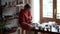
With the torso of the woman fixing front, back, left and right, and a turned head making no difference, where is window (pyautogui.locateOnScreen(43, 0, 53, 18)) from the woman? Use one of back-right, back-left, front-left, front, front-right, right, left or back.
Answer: front-left

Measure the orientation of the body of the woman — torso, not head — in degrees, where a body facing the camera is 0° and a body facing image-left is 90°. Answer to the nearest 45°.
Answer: approximately 270°
